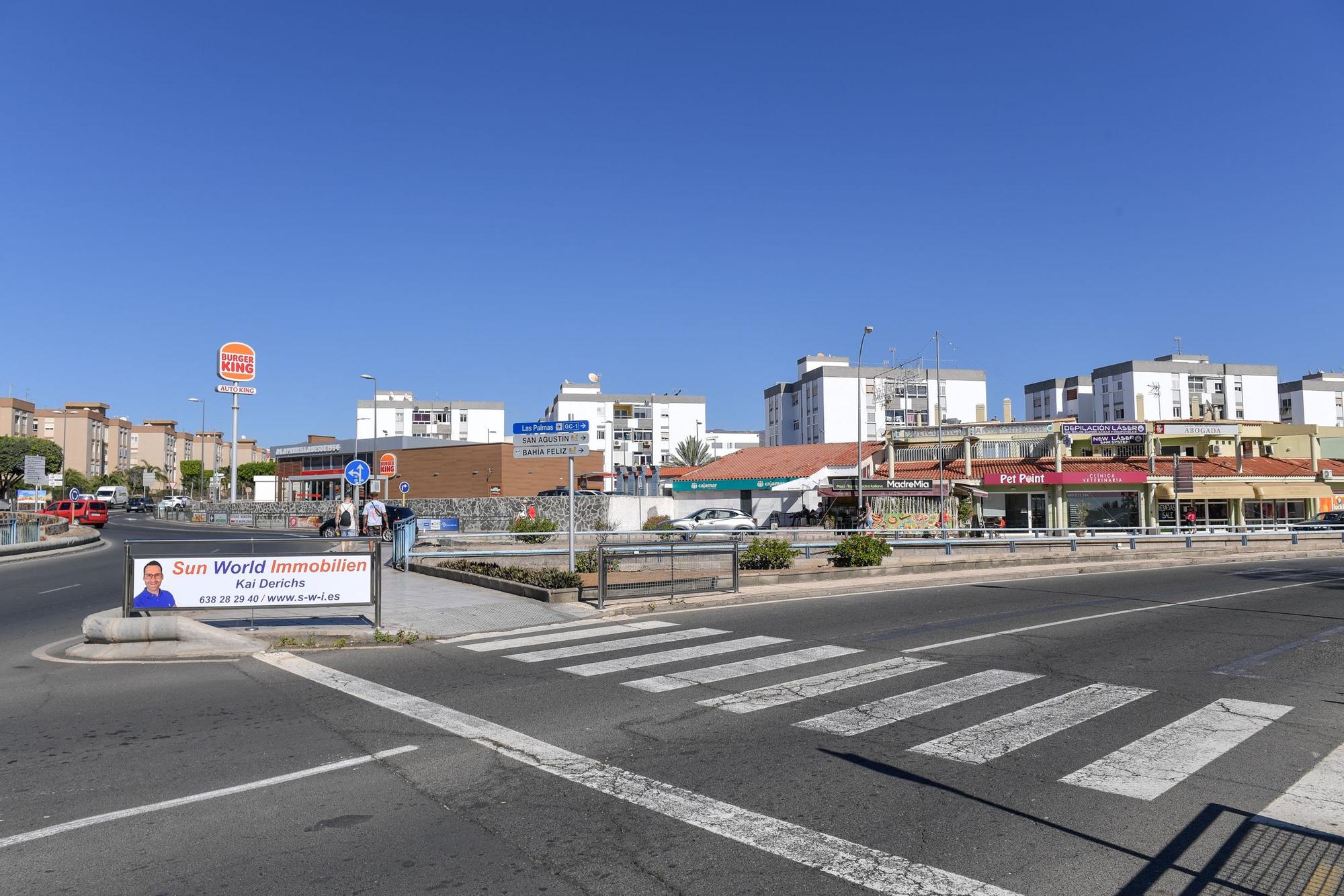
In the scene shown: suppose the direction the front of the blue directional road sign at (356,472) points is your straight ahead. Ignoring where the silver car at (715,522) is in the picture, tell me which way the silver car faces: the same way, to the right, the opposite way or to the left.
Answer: to the right

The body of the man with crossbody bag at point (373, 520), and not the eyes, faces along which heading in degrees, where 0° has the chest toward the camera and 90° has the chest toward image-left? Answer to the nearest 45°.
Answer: approximately 180°

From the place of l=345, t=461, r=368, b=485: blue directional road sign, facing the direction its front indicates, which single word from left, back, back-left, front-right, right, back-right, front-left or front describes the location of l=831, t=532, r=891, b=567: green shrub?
front-left

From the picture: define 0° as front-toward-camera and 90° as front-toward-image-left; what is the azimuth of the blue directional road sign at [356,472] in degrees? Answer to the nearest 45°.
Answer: approximately 0°

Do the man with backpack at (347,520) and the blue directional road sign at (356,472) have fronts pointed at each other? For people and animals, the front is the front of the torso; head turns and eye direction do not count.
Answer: yes

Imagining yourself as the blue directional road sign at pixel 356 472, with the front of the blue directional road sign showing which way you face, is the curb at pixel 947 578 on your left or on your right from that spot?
on your left

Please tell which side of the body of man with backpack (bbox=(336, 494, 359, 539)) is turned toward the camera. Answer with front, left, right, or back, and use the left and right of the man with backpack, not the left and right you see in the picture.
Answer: back

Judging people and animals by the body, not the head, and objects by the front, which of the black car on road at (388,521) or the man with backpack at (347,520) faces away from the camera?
the man with backpack

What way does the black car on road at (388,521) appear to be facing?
to the viewer's left

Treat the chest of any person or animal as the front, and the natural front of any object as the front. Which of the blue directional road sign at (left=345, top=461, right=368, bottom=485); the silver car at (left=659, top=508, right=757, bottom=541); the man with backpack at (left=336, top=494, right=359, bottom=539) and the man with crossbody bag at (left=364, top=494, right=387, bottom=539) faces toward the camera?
the blue directional road sign

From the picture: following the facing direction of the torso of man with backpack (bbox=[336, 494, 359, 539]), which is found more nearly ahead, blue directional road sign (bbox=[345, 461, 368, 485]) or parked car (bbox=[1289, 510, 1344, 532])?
the blue directional road sign
